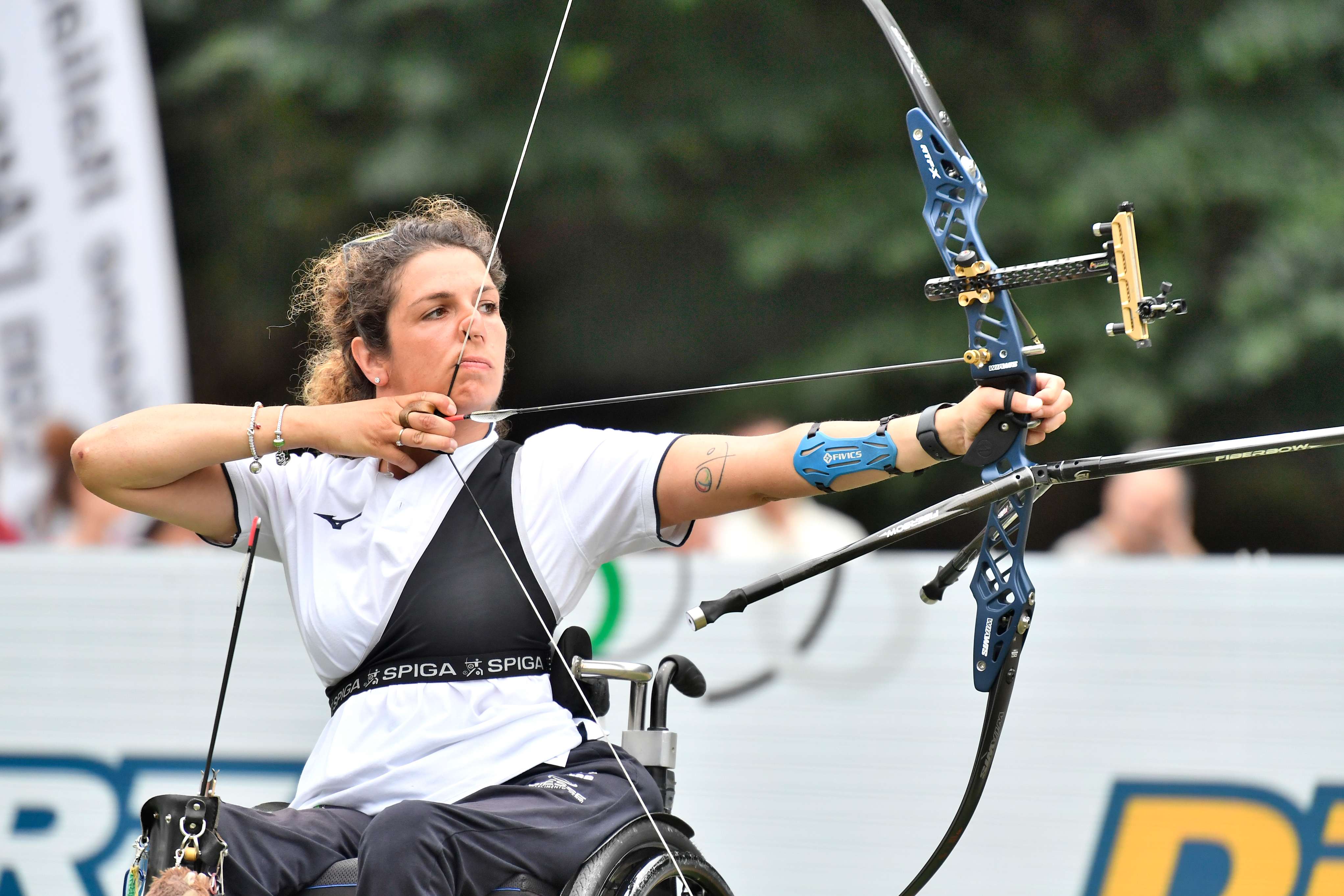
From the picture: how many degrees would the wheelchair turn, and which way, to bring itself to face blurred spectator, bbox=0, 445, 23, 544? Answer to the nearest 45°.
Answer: approximately 90° to its right

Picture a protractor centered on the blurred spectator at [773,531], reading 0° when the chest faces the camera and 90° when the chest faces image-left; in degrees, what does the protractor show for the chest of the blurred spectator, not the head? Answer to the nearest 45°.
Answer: approximately 0°
